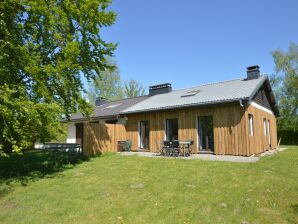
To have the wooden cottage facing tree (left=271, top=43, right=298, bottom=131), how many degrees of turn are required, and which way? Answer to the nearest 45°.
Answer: approximately 180°

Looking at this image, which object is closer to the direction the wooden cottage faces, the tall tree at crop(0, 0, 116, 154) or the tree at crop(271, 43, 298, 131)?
the tall tree

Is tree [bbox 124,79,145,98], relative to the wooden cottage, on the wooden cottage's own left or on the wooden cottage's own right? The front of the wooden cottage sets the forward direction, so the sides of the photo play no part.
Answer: on the wooden cottage's own right

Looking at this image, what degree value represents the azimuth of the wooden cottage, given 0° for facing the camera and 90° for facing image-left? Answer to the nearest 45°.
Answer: approximately 45°

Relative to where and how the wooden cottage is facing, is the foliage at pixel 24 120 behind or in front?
in front
